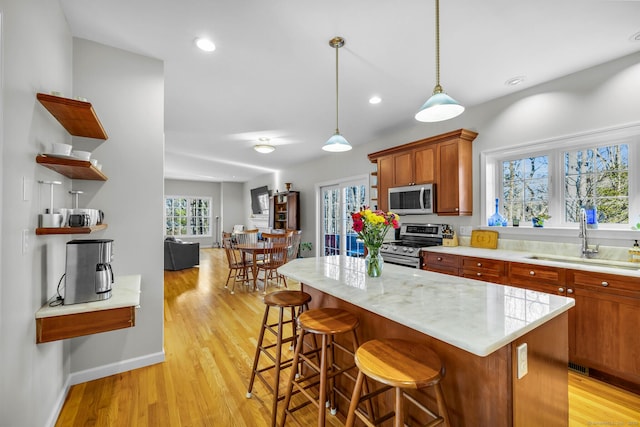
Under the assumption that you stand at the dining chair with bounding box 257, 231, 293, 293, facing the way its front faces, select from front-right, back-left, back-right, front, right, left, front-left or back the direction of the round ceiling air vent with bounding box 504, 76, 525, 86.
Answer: back

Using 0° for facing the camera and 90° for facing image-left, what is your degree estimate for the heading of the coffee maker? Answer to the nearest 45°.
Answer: approximately 270°

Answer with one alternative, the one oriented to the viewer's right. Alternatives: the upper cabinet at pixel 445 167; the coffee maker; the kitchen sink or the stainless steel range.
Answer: the coffee maker

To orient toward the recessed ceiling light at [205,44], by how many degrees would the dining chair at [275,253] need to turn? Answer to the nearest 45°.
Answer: approximately 135° to its left

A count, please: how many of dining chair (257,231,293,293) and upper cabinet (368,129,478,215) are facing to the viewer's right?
0

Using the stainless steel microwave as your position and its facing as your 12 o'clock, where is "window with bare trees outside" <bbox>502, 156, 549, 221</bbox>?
The window with bare trees outside is roughly at 8 o'clock from the stainless steel microwave.

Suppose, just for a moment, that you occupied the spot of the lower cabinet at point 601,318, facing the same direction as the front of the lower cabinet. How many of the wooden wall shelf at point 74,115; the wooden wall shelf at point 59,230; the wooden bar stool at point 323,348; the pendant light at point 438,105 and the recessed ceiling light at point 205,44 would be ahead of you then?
5

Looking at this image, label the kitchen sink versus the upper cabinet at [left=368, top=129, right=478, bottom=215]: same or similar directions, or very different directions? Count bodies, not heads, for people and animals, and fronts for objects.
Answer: same or similar directions

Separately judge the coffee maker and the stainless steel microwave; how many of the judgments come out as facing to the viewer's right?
1

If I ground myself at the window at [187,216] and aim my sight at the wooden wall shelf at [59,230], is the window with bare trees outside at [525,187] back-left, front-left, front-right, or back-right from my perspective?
front-left

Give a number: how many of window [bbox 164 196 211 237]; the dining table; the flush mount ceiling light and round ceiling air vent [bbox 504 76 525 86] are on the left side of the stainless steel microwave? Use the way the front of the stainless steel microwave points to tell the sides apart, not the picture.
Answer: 1

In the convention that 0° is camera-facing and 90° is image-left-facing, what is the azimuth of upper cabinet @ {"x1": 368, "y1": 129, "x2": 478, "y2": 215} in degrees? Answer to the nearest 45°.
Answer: approximately 45°

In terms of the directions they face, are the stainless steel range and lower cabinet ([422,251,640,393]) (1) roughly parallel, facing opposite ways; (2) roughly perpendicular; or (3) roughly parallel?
roughly parallel

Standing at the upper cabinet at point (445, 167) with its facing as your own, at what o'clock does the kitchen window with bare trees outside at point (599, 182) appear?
The kitchen window with bare trees outside is roughly at 8 o'clock from the upper cabinet.

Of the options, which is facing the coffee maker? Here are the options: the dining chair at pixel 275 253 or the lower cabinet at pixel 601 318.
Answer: the lower cabinet

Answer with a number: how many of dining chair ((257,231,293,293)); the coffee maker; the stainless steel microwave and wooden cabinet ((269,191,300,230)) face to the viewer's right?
1

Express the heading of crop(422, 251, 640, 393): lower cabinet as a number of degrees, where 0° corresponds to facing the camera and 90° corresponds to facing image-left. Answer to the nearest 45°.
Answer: approximately 45°

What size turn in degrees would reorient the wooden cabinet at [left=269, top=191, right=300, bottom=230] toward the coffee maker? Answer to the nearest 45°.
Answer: approximately 45° to its left

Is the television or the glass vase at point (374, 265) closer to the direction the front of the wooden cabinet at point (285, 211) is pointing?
the glass vase

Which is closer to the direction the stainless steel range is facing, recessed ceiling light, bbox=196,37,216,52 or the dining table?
the recessed ceiling light

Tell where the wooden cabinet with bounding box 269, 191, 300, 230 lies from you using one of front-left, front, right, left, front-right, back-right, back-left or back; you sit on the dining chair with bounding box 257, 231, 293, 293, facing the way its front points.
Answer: front-right

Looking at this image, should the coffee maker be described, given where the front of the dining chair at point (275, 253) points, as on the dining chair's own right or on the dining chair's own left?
on the dining chair's own left

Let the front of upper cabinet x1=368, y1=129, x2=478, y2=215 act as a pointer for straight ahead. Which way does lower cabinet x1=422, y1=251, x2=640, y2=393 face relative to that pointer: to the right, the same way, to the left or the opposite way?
the same way
